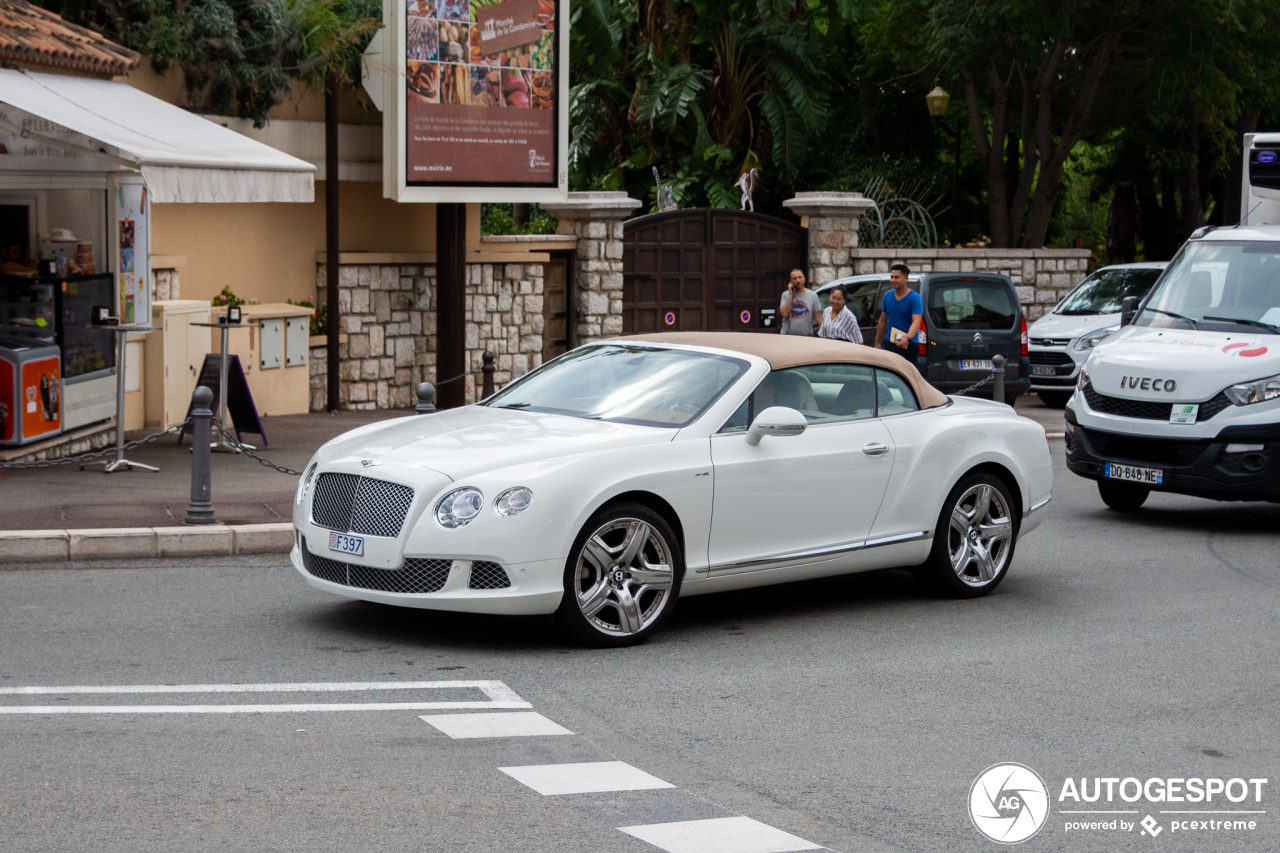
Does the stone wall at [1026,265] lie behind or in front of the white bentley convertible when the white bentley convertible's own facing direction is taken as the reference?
behind

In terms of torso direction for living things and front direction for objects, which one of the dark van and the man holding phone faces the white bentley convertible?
the man holding phone

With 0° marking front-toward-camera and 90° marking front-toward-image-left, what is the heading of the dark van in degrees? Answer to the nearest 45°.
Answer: approximately 135°

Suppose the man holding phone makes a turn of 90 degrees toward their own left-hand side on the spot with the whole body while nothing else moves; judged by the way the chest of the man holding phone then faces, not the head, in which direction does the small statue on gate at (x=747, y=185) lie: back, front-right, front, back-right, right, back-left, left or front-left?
left

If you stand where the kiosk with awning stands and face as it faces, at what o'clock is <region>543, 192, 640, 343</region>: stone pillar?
The stone pillar is roughly at 9 o'clock from the kiosk with awning.

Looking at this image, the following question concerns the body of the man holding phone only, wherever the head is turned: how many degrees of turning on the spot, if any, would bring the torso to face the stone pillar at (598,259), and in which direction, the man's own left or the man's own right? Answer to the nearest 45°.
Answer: approximately 135° to the man's own right

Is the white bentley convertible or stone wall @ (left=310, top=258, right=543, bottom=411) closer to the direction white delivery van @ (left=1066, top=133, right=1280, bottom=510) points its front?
the white bentley convertible

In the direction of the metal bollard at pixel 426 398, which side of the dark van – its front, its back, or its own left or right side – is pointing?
left

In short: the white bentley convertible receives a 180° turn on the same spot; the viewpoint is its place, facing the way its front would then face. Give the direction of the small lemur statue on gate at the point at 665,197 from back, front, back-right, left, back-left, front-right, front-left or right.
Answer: front-left

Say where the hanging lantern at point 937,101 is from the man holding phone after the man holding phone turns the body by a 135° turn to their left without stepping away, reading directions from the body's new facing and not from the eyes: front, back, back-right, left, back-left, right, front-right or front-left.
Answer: front-left

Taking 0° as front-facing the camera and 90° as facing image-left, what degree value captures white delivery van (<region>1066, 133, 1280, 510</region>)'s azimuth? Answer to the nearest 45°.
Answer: approximately 45°

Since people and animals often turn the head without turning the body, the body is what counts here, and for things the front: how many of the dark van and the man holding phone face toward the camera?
1

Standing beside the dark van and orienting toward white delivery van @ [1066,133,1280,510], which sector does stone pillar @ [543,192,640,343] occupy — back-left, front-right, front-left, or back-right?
back-right
